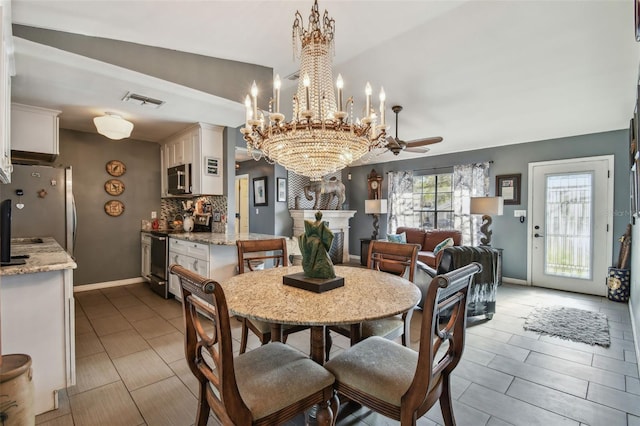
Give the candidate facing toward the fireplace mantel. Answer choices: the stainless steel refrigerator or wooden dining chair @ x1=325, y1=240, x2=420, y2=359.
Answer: the stainless steel refrigerator

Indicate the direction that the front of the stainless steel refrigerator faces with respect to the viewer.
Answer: facing to the right of the viewer

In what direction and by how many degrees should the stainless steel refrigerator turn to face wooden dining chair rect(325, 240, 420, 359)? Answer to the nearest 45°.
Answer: approximately 45° to its right

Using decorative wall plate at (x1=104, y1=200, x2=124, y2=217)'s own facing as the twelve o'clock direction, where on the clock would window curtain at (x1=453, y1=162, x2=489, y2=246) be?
The window curtain is roughly at 10 o'clock from the decorative wall plate.

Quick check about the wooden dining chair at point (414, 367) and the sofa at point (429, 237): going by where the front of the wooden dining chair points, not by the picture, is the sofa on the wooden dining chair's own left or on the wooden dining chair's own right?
on the wooden dining chair's own right

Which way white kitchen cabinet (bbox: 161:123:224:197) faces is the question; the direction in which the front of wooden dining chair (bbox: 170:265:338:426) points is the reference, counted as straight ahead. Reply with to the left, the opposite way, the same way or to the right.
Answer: the opposite way

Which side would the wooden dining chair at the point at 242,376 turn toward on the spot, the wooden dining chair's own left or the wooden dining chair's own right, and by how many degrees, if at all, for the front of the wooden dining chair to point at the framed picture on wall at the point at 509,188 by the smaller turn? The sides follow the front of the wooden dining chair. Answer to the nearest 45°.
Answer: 0° — it already faces it

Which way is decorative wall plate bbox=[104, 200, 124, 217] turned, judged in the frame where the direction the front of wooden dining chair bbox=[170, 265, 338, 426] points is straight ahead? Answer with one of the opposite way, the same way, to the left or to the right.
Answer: to the right

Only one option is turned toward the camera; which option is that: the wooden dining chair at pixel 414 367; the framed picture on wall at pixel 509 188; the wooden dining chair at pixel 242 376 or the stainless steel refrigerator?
the framed picture on wall

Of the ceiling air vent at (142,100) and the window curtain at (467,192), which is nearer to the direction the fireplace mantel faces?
the ceiling air vent

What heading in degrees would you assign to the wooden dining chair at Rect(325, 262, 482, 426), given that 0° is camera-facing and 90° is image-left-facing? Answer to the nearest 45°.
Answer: approximately 135°

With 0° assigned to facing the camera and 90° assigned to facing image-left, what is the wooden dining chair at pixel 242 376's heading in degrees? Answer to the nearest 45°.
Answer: approximately 225°

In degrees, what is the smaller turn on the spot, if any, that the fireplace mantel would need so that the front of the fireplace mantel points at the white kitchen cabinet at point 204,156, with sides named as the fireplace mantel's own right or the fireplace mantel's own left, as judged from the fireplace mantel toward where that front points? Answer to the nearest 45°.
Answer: approximately 45° to the fireplace mantel's own right

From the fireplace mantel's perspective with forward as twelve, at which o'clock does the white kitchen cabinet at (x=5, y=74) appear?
The white kitchen cabinet is roughly at 1 o'clock from the fireplace mantel.
